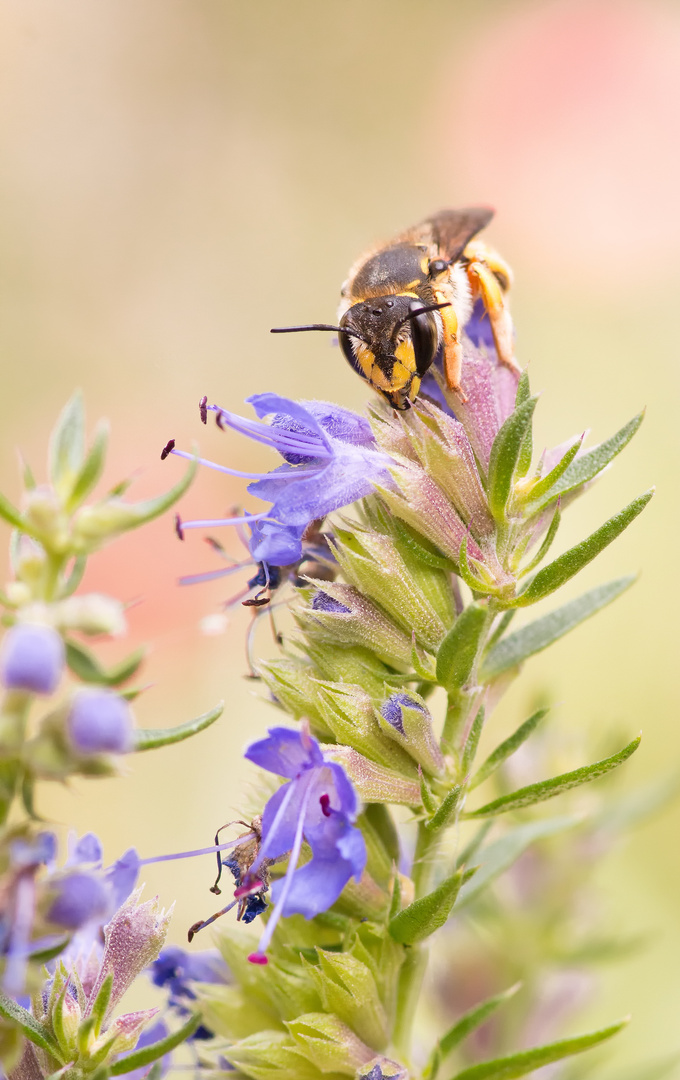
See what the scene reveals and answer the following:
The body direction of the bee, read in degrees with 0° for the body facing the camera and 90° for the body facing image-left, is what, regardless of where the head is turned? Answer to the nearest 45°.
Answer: approximately 45°

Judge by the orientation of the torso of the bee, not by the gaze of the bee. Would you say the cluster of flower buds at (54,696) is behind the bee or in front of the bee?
in front
